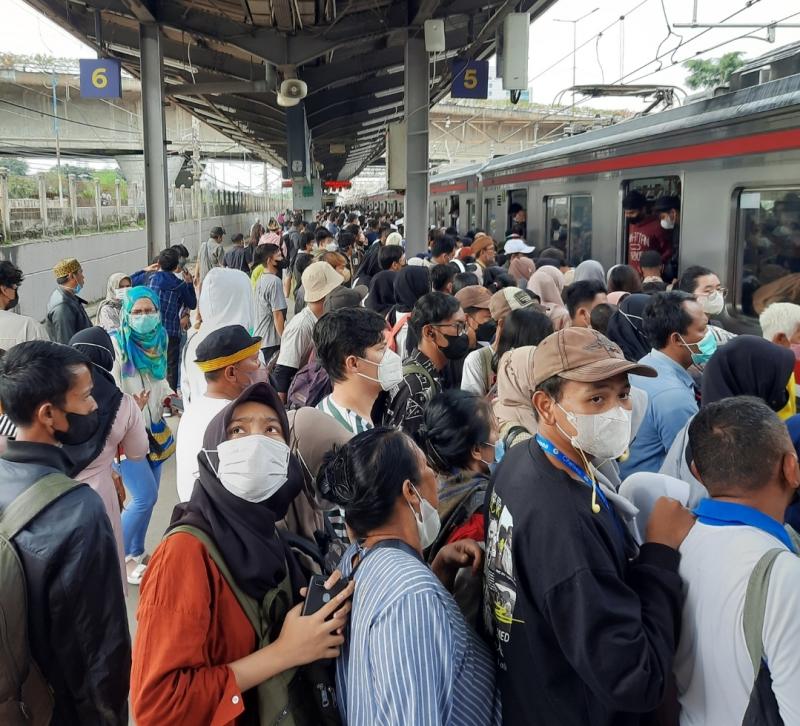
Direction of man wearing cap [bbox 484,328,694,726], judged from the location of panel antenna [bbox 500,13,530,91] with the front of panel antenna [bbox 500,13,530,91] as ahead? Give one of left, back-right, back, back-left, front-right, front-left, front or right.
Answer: front

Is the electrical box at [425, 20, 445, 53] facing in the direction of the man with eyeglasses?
yes

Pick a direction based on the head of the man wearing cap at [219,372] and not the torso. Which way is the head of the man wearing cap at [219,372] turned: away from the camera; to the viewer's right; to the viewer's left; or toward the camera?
to the viewer's right

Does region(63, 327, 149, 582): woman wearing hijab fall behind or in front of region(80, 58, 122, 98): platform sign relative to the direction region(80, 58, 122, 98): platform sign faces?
in front

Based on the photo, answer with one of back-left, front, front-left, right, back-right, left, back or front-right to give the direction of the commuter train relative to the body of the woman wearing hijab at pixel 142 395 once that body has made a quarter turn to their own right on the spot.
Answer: back

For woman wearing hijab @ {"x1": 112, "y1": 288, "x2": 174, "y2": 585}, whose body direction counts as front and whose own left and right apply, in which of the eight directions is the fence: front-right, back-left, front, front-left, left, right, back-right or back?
back

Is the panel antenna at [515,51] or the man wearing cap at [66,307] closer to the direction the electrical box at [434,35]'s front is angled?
the man wearing cap
